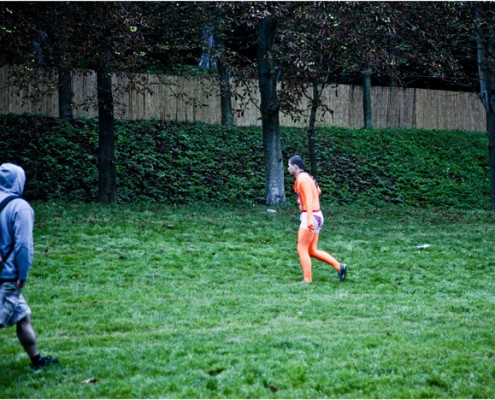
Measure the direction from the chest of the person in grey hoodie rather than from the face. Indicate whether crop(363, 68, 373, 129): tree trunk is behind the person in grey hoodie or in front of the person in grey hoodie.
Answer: in front

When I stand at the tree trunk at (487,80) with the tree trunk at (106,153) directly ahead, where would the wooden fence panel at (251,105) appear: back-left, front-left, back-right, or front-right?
front-right

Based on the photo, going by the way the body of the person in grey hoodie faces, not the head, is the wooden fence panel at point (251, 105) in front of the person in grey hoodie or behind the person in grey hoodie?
in front

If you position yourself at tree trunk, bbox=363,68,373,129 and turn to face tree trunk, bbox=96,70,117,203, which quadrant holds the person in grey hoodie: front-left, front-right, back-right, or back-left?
front-left

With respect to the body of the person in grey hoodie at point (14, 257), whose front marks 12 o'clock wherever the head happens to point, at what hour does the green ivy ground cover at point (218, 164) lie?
The green ivy ground cover is roughly at 11 o'clock from the person in grey hoodie.

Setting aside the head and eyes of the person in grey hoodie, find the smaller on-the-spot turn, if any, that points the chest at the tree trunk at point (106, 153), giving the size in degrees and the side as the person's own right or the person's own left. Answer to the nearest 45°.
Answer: approximately 45° to the person's own left

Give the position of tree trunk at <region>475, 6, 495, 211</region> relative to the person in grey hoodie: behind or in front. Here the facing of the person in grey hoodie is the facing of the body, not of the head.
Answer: in front

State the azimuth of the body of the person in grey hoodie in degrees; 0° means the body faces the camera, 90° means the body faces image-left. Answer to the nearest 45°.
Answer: approximately 225°

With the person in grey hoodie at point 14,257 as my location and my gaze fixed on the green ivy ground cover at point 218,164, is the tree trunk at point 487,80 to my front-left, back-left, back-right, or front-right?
front-right
